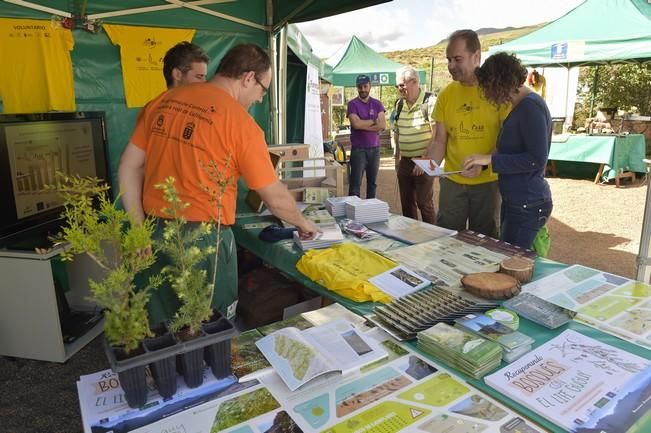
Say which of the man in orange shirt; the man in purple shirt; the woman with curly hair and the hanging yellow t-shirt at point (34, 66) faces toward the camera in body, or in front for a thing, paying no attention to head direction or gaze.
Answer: the man in purple shirt

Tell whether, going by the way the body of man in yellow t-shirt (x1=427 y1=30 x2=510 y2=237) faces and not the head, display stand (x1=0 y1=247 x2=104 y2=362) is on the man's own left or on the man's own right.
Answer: on the man's own right

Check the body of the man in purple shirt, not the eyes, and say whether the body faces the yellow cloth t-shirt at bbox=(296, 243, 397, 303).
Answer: yes

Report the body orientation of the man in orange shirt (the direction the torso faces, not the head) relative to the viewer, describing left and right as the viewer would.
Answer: facing away from the viewer and to the right of the viewer

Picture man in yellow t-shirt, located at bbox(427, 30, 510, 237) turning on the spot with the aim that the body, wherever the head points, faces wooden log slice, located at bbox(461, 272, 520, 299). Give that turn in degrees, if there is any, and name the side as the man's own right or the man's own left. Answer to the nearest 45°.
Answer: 0° — they already face it

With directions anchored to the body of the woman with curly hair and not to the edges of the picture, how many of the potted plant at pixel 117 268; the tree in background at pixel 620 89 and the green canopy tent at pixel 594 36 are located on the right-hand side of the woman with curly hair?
2

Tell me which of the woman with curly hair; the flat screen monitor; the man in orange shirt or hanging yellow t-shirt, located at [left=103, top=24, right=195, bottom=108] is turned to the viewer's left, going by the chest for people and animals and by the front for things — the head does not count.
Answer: the woman with curly hair

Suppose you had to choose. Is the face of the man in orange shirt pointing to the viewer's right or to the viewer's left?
to the viewer's right
